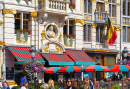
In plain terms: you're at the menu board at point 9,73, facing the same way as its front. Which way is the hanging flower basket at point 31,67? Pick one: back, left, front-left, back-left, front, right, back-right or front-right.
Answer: front-left

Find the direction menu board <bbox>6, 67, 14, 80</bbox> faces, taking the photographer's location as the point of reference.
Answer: facing the viewer
